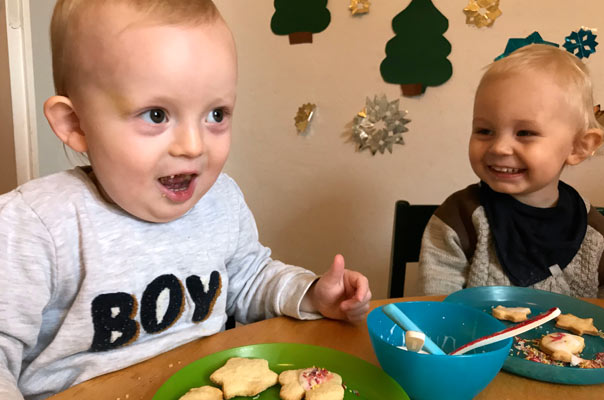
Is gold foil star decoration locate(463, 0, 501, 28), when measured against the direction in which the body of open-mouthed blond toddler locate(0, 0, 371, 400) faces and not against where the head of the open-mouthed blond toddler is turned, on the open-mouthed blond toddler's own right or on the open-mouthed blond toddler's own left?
on the open-mouthed blond toddler's own left

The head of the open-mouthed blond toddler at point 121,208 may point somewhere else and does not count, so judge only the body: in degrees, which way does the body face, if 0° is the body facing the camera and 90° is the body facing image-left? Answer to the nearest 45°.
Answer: approximately 315°

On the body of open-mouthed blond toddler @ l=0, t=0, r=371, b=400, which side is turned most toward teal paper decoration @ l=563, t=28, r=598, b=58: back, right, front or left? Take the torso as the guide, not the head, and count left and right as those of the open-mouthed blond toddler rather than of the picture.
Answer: left

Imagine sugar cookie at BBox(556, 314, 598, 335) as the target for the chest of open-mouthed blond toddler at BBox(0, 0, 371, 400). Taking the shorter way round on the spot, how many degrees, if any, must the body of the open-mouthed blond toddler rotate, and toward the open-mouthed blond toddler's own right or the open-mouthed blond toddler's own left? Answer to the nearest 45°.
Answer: approximately 45° to the open-mouthed blond toddler's own left

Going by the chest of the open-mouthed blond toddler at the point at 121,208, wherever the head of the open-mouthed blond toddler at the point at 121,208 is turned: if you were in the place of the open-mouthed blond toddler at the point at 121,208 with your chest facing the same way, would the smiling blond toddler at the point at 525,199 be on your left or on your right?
on your left
